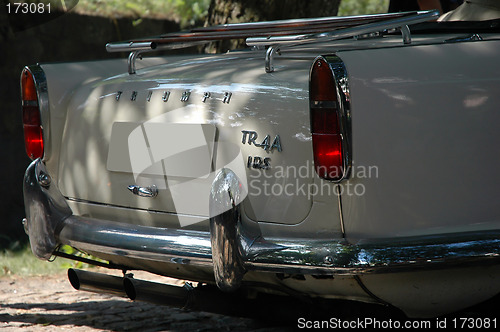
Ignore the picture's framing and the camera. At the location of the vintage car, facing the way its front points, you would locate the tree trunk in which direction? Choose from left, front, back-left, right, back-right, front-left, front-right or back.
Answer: front-left

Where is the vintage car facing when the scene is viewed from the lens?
facing away from the viewer and to the right of the viewer
